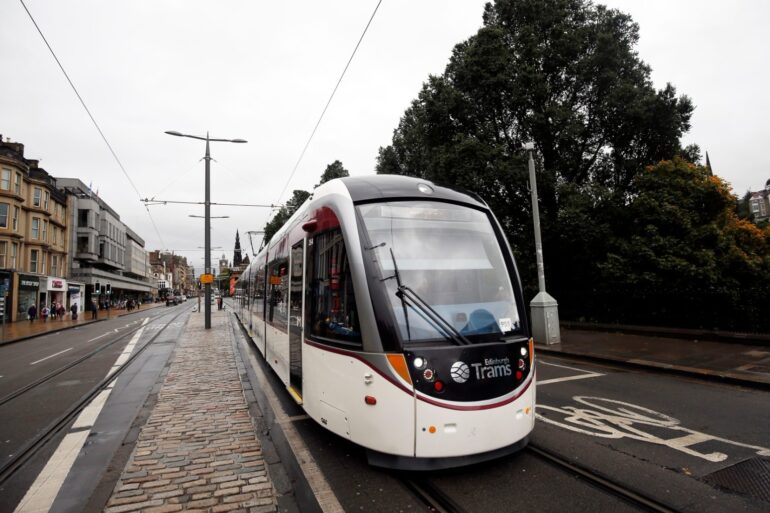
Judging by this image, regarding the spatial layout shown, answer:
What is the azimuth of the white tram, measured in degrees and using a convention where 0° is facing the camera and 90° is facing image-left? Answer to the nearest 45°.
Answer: approximately 315°

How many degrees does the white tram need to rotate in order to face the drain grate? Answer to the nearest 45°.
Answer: approximately 45° to its left

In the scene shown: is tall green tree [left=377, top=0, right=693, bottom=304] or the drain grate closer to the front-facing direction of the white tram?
the drain grate

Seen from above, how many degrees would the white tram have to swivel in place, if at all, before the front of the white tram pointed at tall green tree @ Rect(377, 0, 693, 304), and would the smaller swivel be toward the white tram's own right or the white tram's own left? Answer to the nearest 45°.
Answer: approximately 90° to the white tram's own left
